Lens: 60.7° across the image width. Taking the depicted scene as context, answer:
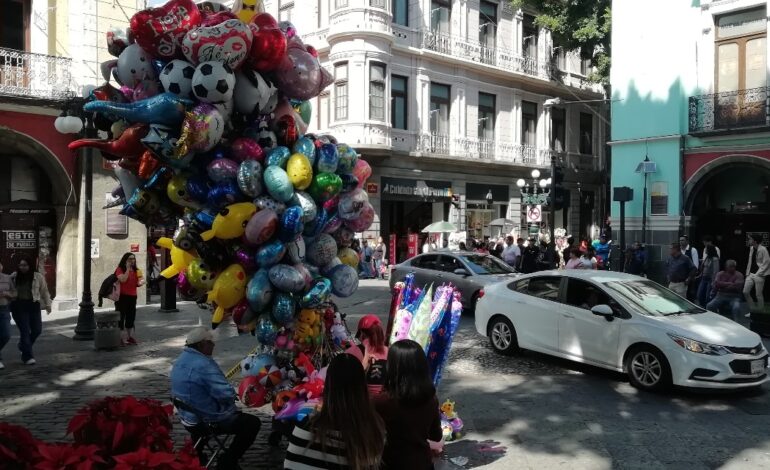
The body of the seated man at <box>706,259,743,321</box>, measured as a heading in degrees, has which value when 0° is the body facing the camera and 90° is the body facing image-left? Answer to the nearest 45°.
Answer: approximately 0°

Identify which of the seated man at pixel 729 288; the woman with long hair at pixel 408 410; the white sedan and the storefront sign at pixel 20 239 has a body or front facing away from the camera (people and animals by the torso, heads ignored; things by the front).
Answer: the woman with long hair

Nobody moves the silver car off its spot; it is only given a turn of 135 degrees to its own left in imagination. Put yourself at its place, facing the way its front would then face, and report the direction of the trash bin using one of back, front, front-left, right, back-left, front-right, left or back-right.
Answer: back-left

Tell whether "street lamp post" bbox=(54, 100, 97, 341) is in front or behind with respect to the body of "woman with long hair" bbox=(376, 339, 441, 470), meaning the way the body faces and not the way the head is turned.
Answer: in front

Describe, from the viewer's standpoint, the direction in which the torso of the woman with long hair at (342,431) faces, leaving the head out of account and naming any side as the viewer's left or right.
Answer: facing away from the viewer

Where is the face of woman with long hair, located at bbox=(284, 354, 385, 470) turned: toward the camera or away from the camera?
away from the camera

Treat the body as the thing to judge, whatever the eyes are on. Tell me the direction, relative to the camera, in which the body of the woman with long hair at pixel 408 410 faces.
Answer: away from the camera

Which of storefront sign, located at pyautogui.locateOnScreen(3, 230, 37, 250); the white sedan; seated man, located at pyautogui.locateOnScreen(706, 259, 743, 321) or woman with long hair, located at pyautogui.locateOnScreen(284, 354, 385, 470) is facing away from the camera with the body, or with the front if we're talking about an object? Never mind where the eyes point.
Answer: the woman with long hair

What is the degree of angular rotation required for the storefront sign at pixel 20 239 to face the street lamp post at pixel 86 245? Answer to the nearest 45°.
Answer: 0° — it already faces it

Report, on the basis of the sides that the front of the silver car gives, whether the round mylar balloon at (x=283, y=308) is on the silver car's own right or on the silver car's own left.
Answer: on the silver car's own right

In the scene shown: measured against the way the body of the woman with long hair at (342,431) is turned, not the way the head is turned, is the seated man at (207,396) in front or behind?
in front
